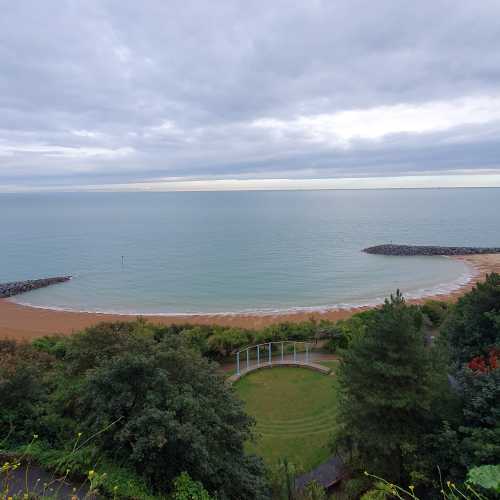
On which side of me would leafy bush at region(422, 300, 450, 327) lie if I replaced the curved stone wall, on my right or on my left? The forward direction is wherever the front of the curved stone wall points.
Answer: on my left

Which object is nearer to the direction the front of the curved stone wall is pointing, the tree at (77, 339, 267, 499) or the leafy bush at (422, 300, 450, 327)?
the tree

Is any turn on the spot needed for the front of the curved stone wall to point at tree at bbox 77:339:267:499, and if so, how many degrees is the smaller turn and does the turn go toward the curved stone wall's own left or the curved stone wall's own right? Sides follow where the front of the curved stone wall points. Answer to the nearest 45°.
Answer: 0° — it already faces it

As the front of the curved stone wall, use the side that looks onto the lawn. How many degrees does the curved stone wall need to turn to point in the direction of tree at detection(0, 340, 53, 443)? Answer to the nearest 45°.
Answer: approximately 45° to its right

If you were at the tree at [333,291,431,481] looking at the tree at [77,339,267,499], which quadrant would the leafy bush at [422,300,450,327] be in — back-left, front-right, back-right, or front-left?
back-right

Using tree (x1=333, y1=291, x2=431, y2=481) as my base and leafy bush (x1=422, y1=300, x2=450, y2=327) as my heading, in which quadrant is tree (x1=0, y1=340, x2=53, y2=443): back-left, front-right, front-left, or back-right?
back-left

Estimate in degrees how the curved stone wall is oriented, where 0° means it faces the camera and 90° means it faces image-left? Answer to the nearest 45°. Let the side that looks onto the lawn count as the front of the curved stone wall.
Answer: approximately 0°

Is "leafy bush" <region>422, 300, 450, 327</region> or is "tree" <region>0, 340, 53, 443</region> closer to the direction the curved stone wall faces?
the tree

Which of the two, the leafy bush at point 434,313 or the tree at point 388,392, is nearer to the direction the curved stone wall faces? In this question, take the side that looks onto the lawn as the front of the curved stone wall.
the tree

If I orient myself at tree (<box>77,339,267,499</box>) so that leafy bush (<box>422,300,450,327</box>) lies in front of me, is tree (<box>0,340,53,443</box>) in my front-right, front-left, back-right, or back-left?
back-left
